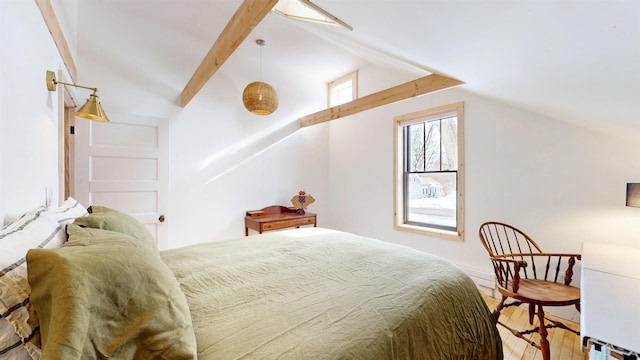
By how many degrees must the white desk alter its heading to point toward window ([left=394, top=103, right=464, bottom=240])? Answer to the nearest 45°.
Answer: approximately 90° to its right

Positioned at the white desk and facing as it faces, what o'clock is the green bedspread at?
The green bedspread is roughly at 12 o'clock from the white desk.

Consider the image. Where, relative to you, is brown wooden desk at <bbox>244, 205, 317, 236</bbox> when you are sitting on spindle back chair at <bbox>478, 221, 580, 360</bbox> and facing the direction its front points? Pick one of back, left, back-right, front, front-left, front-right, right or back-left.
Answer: back-right

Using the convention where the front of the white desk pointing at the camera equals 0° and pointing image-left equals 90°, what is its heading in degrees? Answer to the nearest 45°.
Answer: approximately 45°

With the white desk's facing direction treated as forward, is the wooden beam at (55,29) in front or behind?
in front

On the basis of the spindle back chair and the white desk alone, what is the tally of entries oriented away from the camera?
0

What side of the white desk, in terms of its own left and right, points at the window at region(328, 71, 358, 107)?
right

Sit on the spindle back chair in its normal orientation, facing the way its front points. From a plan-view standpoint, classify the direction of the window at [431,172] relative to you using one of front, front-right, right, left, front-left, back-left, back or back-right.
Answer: back

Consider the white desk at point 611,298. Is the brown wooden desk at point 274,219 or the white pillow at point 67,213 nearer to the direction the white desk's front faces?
the white pillow

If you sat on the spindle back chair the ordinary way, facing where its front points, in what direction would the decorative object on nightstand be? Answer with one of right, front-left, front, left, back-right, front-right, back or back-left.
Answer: back-right
